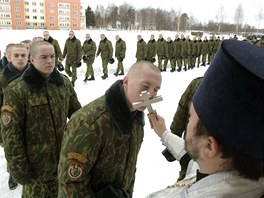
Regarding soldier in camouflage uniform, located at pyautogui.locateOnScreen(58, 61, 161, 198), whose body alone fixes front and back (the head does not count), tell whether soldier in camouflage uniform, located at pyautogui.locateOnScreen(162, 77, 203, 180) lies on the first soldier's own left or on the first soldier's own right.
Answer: on the first soldier's own left

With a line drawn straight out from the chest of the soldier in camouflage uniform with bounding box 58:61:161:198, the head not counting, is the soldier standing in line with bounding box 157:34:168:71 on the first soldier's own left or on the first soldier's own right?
on the first soldier's own left

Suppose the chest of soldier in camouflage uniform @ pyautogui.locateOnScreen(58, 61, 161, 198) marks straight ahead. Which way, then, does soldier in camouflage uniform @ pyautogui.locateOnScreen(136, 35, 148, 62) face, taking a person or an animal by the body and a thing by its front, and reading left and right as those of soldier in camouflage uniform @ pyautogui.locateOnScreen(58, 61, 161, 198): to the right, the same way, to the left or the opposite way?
to the right

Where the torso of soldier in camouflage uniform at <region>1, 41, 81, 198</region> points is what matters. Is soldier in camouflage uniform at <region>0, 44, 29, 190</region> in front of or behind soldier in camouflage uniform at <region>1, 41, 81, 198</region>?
behind

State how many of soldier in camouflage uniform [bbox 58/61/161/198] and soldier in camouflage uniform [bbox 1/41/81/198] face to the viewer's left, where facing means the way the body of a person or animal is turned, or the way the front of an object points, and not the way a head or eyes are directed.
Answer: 0

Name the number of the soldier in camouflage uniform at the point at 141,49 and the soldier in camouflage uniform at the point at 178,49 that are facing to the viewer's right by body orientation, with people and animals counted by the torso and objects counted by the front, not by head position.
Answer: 0

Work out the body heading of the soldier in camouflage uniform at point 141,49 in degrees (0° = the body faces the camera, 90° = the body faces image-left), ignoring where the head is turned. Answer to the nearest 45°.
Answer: approximately 45°

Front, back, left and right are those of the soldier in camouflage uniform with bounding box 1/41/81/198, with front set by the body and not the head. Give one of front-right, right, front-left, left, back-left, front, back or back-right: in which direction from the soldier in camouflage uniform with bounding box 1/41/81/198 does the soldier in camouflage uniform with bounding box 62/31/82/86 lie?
back-left

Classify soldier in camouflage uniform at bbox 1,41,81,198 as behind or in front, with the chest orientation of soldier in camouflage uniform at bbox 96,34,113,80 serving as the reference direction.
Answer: in front

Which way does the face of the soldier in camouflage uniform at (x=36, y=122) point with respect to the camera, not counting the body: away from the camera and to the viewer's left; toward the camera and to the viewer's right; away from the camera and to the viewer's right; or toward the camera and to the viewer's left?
toward the camera and to the viewer's right

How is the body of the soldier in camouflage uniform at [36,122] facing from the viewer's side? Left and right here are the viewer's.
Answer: facing the viewer and to the right of the viewer

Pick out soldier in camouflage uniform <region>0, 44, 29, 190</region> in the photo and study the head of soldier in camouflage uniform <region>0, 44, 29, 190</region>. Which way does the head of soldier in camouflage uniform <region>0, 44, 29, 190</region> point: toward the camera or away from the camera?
toward the camera
